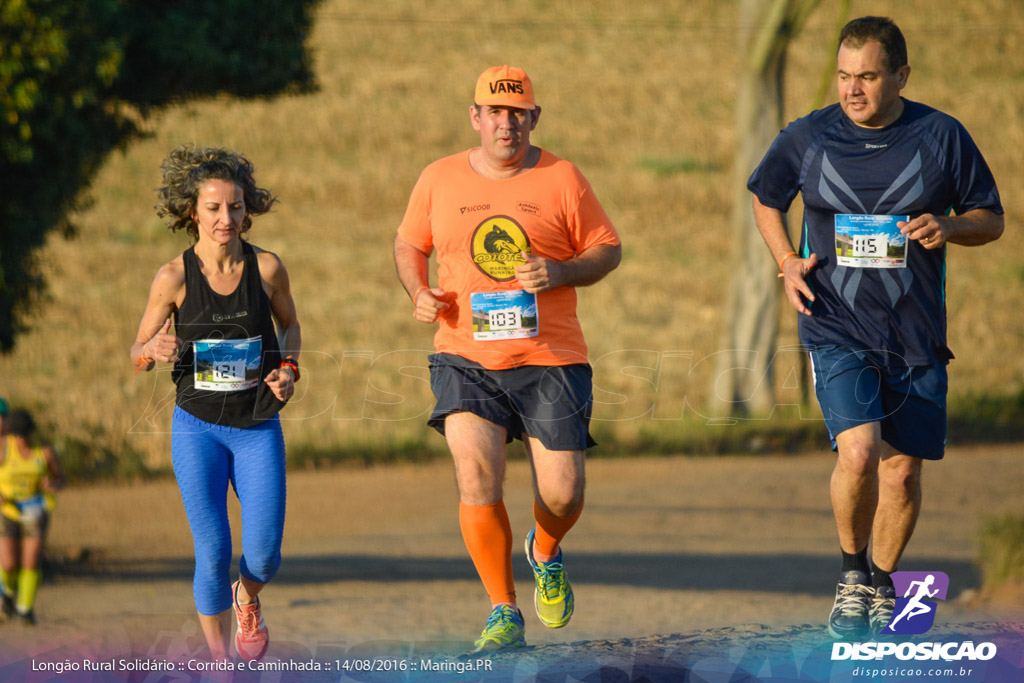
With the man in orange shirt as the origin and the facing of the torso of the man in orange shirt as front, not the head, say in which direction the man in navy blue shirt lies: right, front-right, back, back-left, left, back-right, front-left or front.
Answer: left

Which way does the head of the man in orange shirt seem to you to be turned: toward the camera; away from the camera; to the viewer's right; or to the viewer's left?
toward the camera

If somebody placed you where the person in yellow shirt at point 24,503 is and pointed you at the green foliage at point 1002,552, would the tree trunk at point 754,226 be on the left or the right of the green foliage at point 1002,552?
left

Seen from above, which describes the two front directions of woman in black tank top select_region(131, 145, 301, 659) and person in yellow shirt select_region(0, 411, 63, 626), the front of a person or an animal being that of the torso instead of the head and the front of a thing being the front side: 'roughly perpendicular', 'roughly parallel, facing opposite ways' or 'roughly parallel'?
roughly parallel

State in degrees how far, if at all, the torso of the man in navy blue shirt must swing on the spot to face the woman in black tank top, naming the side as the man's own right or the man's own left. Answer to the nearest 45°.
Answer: approximately 90° to the man's own right

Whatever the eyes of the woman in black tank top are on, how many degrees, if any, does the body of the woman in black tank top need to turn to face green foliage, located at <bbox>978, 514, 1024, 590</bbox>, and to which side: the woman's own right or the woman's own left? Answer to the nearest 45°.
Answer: approximately 135° to the woman's own left

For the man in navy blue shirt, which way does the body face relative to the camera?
toward the camera

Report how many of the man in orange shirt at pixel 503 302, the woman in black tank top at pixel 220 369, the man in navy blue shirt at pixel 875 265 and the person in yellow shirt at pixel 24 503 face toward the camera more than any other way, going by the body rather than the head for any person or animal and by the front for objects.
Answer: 4

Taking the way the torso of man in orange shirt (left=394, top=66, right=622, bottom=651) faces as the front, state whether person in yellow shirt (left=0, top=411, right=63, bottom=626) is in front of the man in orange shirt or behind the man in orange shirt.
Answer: behind

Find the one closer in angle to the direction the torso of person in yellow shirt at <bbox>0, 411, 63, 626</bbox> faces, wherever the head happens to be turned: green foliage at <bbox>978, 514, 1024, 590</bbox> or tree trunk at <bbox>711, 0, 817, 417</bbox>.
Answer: the green foliage

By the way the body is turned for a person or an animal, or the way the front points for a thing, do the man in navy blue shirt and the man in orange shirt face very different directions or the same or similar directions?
same or similar directions

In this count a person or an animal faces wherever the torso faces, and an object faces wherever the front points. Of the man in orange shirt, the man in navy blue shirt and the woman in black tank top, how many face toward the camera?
3

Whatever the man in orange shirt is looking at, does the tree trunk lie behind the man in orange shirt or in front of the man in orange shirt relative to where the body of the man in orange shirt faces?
behind

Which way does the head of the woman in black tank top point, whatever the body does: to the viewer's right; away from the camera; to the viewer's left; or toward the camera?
toward the camera

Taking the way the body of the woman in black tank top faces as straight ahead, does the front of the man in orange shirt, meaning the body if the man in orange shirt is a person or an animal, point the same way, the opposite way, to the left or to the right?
the same way

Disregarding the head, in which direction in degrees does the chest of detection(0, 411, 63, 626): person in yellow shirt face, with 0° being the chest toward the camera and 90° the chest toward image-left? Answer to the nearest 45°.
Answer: approximately 0°
